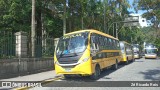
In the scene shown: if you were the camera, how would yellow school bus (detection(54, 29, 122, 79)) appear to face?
facing the viewer and to the left of the viewer

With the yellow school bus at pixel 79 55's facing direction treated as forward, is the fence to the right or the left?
on its right
